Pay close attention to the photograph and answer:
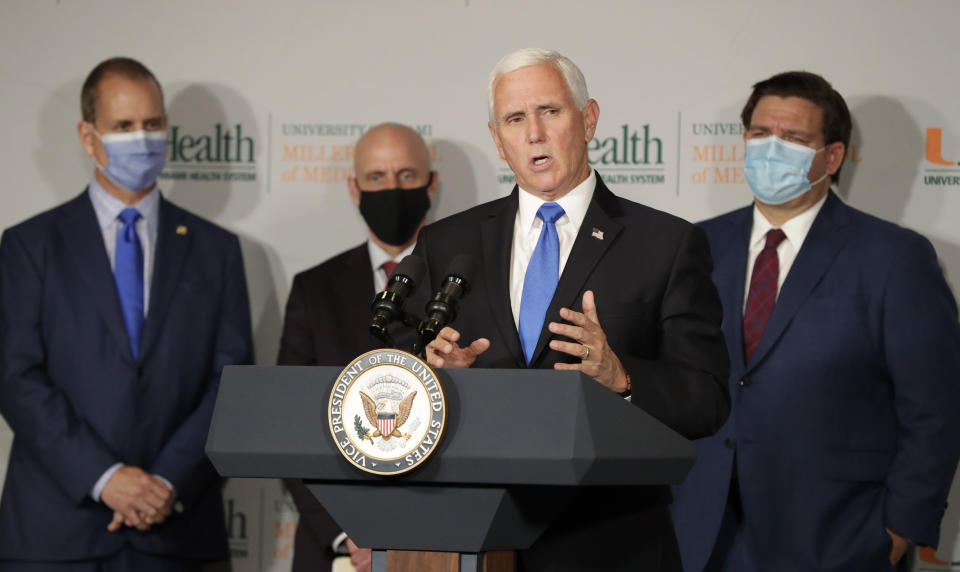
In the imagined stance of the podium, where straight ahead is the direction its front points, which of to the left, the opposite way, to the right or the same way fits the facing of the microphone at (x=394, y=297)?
the opposite way

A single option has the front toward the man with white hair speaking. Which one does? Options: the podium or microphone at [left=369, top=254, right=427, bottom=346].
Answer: the microphone

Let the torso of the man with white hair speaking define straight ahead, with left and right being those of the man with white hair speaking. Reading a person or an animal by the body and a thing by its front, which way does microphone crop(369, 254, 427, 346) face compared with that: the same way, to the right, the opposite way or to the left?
the opposite way

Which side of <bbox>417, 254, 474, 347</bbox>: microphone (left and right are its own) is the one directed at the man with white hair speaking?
front

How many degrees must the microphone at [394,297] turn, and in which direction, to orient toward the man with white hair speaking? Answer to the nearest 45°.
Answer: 0° — it already faces them

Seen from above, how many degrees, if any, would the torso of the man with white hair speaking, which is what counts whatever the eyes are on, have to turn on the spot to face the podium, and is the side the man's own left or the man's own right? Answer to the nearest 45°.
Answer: approximately 45° to the man's own left

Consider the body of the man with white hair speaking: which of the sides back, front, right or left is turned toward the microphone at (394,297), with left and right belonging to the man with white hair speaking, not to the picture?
front

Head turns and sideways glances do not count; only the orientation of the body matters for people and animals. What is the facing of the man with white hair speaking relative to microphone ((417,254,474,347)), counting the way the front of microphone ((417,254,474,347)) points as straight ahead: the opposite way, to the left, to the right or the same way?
the opposite way

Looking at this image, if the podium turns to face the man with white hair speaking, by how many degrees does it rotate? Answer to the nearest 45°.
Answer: approximately 180°

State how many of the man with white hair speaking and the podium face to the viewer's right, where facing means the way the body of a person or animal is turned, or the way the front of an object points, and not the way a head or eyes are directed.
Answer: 0

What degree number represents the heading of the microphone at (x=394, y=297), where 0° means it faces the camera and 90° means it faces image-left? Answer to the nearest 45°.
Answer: approximately 225°
